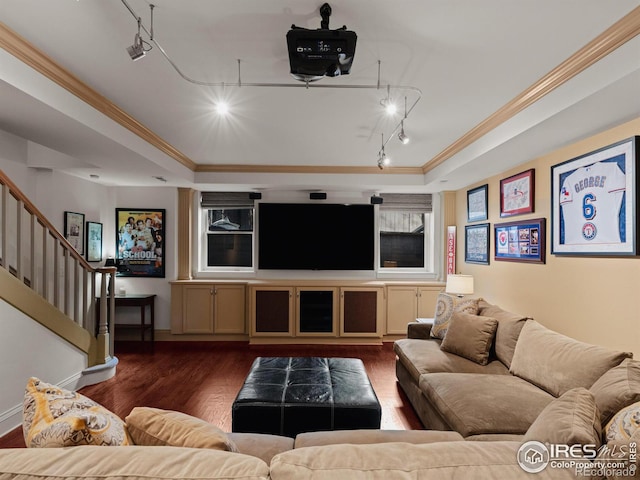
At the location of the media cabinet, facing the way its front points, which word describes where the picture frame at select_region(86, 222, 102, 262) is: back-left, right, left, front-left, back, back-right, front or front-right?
right

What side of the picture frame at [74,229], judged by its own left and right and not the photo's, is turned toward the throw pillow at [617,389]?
front

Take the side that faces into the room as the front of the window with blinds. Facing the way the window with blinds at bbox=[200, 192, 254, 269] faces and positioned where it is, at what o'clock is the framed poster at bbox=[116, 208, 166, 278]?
The framed poster is roughly at 3 o'clock from the window with blinds.

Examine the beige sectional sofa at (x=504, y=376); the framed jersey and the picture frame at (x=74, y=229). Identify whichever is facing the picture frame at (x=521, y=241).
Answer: the picture frame at (x=74, y=229)

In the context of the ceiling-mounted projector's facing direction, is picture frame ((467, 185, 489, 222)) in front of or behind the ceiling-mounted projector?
in front

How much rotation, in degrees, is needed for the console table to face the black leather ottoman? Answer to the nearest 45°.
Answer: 0° — it already faces it

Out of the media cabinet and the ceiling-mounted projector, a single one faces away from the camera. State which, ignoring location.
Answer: the ceiling-mounted projector

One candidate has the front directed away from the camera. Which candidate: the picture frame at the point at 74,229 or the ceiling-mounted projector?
the ceiling-mounted projector

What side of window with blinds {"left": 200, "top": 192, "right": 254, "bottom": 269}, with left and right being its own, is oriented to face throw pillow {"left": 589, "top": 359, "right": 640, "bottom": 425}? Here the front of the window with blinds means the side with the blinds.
front

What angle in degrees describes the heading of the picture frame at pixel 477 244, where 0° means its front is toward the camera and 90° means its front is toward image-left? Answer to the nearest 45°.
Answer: approximately 45°

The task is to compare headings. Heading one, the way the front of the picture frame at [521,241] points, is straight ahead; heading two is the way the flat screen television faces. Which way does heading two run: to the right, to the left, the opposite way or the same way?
to the left

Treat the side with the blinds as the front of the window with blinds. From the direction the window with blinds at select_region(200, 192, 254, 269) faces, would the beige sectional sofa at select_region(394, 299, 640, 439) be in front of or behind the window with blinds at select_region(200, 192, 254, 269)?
in front

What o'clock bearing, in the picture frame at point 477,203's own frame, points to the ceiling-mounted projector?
The ceiling-mounted projector is roughly at 11 o'clock from the picture frame.

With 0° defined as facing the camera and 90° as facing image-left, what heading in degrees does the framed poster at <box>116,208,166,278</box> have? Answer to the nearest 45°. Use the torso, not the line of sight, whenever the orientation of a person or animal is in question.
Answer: approximately 0°
